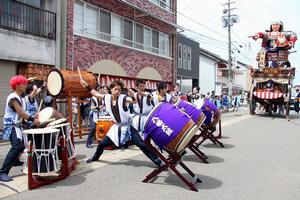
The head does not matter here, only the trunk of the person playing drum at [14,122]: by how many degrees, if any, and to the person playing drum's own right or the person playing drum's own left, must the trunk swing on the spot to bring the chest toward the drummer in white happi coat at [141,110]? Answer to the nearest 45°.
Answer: approximately 45° to the person playing drum's own left

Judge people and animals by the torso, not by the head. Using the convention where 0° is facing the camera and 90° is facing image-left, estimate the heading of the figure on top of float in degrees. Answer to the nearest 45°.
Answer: approximately 0°

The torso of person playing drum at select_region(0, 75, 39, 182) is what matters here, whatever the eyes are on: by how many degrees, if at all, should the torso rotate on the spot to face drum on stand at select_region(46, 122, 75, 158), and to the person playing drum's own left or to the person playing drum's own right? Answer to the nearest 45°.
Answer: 0° — they already face it

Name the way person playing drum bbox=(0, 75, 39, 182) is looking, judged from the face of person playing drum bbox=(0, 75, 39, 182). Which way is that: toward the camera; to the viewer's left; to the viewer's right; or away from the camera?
to the viewer's right

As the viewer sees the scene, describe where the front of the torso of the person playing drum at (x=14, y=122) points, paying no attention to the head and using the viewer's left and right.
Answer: facing to the right of the viewer
